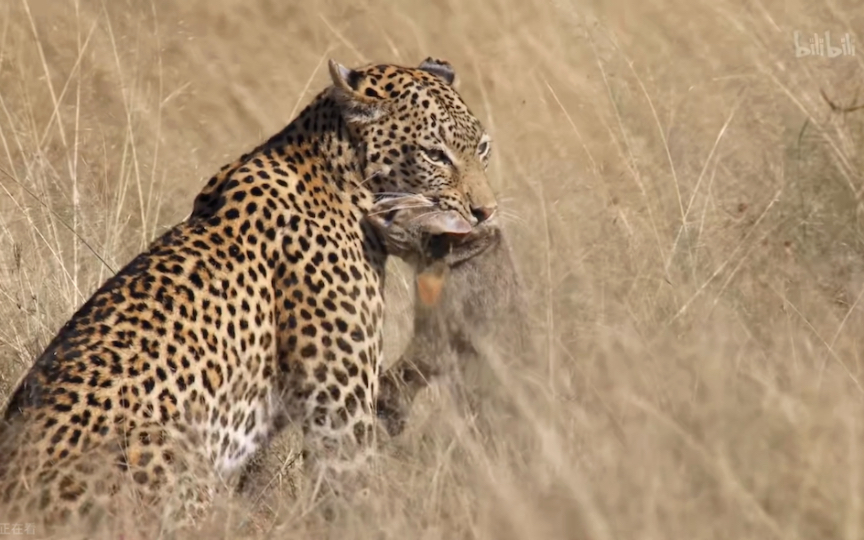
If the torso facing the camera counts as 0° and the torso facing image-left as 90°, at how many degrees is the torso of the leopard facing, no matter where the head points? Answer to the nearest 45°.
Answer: approximately 270°
